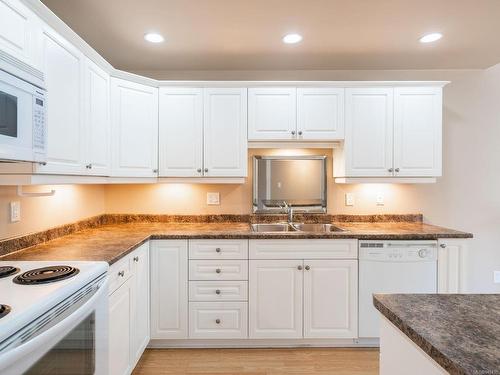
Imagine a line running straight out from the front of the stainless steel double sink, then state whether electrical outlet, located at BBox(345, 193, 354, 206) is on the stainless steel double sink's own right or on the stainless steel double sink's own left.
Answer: on the stainless steel double sink's own left

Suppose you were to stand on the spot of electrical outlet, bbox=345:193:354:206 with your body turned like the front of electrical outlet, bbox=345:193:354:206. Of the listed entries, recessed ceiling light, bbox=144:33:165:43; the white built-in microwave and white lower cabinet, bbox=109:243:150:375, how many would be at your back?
0

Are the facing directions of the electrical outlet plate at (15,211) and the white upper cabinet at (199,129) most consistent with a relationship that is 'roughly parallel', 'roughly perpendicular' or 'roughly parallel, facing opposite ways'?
roughly perpendicular

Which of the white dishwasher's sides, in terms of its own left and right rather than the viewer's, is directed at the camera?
front

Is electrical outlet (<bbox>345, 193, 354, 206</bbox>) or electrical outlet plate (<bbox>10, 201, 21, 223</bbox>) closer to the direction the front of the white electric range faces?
the electrical outlet

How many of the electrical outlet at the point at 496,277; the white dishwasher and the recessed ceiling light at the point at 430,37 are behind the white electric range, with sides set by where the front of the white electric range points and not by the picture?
0

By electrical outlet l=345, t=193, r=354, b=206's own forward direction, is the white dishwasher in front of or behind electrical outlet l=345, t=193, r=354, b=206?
in front

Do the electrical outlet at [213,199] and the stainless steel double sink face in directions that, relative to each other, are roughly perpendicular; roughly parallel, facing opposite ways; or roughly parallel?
roughly parallel

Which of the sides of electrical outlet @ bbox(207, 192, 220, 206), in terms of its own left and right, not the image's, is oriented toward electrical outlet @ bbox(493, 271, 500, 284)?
left

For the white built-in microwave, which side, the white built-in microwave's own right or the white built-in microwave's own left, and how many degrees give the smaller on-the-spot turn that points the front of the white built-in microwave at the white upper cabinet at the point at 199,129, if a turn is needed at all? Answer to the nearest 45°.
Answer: approximately 90° to the white built-in microwave's own left

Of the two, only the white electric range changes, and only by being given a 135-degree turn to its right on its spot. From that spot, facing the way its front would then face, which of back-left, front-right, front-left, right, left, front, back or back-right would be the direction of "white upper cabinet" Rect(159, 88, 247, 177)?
back-right

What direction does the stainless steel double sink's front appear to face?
toward the camera

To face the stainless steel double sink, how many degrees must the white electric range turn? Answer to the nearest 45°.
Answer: approximately 90° to its left

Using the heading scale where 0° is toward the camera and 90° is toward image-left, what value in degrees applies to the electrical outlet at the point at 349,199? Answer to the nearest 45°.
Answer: approximately 0°

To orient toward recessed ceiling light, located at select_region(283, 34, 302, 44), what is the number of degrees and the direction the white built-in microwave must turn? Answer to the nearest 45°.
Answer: approximately 45° to its left

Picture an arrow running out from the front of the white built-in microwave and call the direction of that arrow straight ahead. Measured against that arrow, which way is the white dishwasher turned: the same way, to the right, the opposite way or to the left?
to the right

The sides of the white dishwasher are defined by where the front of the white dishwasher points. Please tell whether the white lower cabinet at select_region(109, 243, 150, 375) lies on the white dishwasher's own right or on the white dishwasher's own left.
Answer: on the white dishwasher's own right

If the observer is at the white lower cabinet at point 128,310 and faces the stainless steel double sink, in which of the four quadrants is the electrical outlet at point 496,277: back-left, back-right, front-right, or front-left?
front-right
